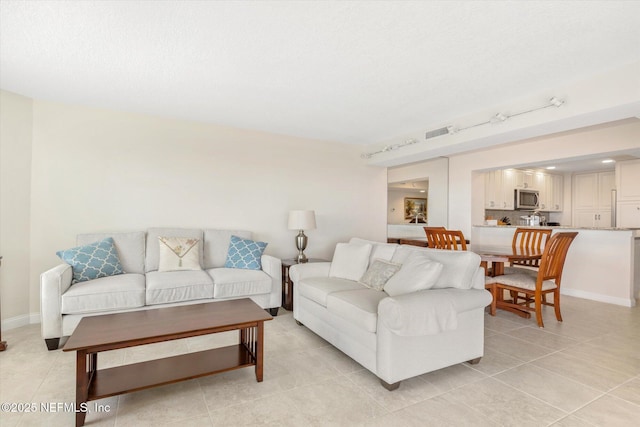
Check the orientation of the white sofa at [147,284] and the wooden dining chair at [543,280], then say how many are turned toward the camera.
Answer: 1

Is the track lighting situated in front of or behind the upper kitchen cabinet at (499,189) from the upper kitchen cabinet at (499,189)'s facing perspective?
in front

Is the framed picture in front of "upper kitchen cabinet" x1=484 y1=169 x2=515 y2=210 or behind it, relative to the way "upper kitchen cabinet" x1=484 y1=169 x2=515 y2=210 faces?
in front

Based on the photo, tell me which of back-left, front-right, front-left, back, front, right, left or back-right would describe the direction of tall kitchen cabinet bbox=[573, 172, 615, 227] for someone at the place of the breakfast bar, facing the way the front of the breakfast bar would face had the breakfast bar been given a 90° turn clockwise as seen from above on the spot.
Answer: front-right

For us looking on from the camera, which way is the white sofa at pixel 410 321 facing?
facing the viewer and to the left of the viewer

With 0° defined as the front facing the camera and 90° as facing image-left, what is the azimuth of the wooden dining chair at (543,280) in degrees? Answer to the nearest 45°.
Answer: approximately 135°

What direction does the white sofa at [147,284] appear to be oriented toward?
toward the camera

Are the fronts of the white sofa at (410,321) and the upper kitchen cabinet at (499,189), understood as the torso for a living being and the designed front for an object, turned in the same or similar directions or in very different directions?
same or similar directions

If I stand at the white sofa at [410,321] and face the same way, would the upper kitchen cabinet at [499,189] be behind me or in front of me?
behind

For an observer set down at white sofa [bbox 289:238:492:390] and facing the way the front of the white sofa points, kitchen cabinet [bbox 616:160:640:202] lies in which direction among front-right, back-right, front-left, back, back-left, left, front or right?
back
